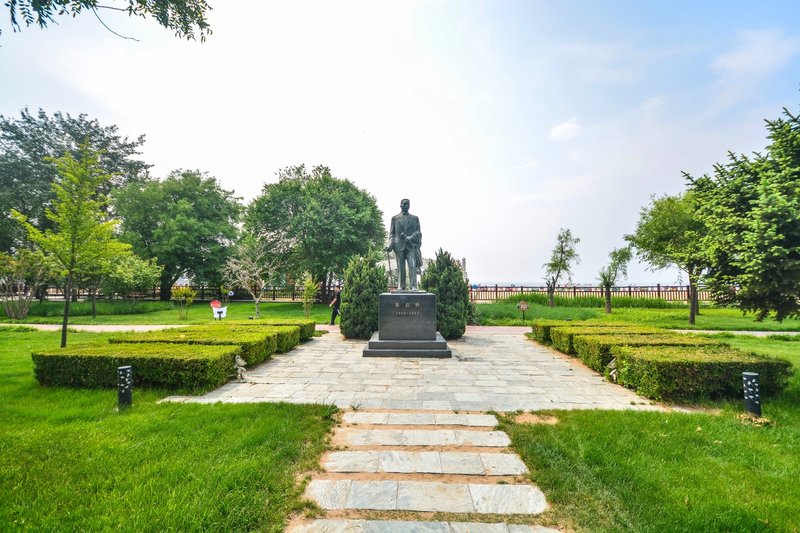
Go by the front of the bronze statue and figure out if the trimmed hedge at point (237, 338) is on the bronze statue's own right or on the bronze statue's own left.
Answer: on the bronze statue's own right

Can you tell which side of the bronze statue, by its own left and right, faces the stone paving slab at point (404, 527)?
front

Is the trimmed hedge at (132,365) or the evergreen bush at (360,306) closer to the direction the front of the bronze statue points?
the trimmed hedge

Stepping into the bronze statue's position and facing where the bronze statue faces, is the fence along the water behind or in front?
behind

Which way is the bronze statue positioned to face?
toward the camera

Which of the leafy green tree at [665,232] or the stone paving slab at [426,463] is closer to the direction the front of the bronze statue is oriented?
the stone paving slab

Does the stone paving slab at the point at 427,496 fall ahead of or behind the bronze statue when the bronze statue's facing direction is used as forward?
ahead

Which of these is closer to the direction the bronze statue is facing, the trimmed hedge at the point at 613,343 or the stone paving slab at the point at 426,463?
the stone paving slab

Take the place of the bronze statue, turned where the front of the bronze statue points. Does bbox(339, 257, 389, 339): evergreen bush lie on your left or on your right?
on your right

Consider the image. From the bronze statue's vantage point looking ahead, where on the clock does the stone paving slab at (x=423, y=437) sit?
The stone paving slab is roughly at 12 o'clock from the bronze statue.

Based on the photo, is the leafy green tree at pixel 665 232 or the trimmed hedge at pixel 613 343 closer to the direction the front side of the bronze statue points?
the trimmed hedge

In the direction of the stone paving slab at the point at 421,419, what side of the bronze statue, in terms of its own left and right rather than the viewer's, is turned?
front

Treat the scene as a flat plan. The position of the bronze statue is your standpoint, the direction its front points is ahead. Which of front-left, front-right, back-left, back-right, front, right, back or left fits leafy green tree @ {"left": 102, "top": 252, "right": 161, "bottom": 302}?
back-right

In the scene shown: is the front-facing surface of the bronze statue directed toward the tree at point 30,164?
no

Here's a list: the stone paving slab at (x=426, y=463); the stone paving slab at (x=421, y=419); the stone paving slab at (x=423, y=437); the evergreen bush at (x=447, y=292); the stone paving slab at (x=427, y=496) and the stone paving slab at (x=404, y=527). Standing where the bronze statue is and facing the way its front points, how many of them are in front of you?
5

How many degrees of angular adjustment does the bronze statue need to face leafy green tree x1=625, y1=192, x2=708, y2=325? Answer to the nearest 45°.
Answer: approximately 135° to its left
